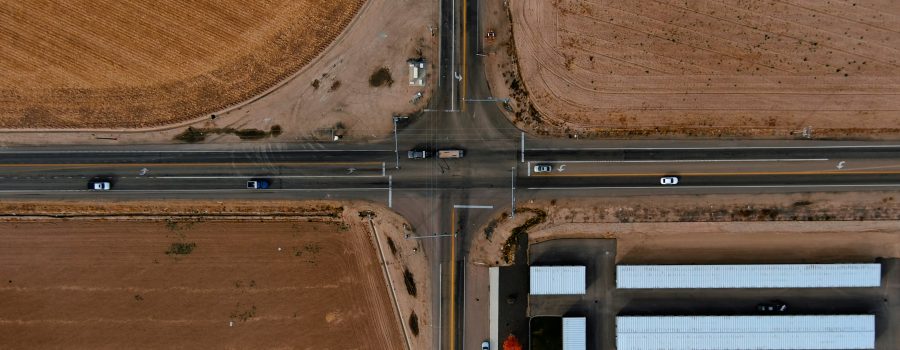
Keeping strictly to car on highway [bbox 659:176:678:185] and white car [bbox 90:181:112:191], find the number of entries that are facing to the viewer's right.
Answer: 2

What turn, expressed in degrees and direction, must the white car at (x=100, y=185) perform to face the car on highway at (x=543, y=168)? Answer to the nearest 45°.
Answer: approximately 45° to its right

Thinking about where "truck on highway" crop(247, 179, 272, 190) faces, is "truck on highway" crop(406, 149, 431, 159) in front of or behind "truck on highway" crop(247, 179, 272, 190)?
in front

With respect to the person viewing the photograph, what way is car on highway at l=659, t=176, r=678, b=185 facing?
facing to the right of the viewer

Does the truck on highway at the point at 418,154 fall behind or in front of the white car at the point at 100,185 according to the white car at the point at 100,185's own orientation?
in front

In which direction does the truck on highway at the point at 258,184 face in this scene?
to the viewer's right

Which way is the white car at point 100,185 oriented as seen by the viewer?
to the viewer's right

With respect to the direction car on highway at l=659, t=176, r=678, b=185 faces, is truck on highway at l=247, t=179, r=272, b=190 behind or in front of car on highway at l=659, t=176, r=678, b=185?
behind

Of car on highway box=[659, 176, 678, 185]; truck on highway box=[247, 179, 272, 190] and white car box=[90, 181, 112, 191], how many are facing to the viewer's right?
3
